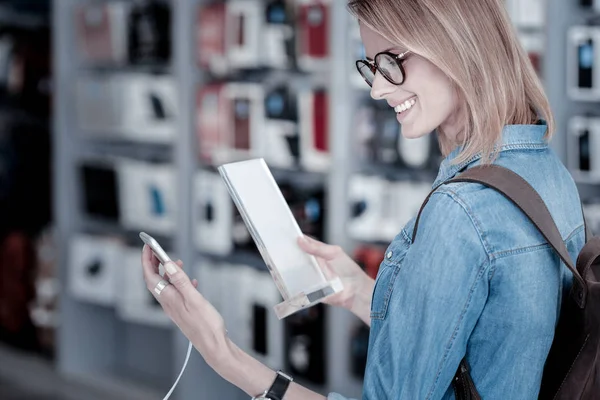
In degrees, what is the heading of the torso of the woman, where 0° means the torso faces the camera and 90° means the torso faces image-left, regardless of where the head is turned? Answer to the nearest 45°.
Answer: approximately 90°

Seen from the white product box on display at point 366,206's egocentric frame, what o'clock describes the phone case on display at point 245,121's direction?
the phone case on display at point 245,121 is roughly at 4 o'clock from the white product box on display at point 366,206.

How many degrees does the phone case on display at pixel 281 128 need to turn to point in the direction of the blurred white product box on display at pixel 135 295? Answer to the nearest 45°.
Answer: approximately 135° to its right

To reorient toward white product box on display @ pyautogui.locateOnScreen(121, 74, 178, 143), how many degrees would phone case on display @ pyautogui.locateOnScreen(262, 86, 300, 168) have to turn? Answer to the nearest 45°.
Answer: approximately 135° to its right

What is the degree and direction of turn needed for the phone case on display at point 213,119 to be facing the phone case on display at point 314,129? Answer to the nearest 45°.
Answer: approximately 45° to its left

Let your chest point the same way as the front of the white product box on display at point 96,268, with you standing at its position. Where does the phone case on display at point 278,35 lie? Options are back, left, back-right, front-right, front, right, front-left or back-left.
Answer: front-left

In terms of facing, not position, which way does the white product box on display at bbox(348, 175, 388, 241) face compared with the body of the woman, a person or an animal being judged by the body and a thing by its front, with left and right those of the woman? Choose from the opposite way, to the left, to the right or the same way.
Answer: to the left
